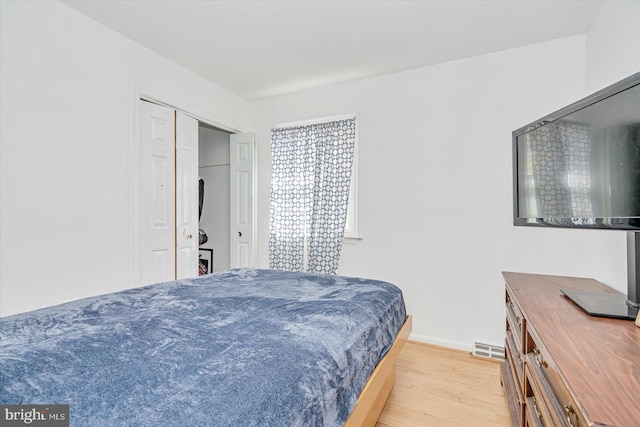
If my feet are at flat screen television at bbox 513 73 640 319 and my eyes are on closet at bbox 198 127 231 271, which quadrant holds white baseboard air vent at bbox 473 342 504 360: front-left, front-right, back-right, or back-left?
front-right

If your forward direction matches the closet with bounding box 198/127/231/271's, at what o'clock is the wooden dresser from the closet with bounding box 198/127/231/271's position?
The wooden dresser is roughly at 1 o'clock from the closet.

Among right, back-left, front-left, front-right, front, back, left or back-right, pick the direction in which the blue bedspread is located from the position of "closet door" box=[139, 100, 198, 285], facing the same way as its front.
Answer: front-right

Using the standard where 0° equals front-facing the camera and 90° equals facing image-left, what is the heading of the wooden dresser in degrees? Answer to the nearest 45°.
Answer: approximately 90°

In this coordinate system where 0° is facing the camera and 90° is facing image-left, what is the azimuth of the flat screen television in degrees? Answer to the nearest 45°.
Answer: approximately 45°

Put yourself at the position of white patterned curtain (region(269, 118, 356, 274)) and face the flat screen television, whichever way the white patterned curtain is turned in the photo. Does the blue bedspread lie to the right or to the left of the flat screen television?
right

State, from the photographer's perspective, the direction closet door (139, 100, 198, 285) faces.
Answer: facing the viewer and to the right of the viewer

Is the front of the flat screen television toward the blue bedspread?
yes

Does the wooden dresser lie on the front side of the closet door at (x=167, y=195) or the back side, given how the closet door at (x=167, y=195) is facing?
on the front side

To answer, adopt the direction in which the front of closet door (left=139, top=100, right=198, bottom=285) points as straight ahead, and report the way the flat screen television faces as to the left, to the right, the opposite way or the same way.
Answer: the opposite way

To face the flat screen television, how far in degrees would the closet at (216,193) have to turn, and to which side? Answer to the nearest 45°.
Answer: approximately 45° to its right

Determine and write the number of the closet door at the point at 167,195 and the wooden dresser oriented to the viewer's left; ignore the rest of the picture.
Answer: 1
